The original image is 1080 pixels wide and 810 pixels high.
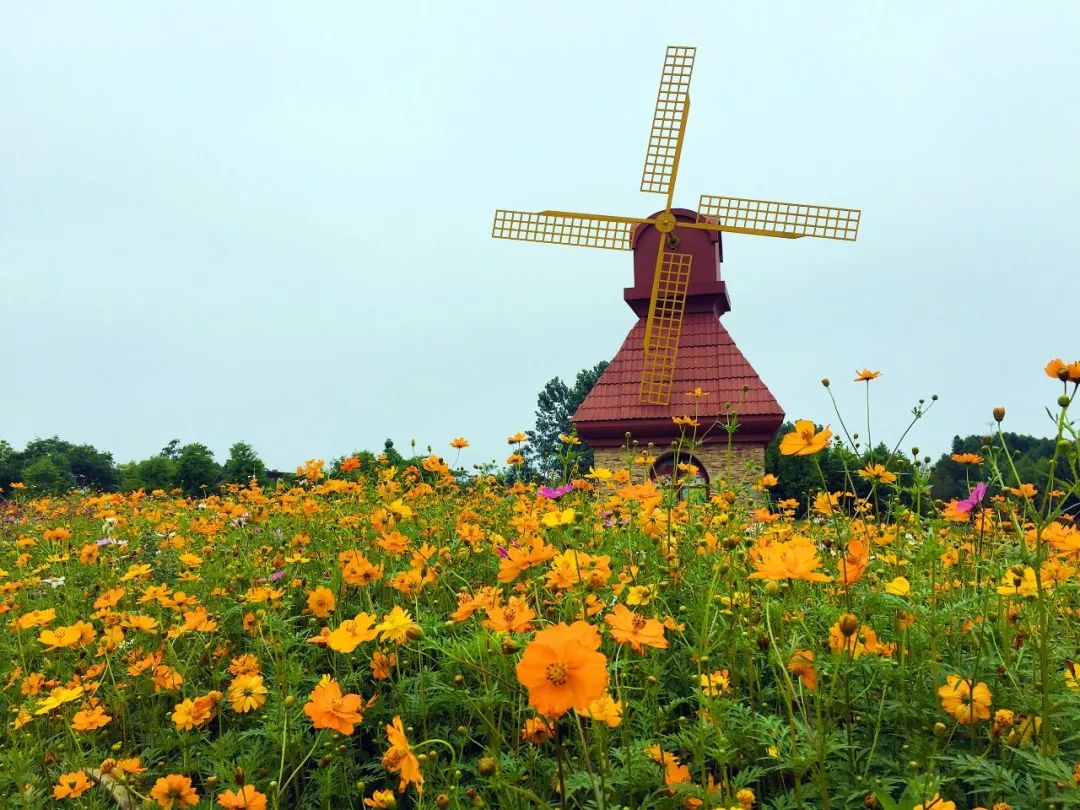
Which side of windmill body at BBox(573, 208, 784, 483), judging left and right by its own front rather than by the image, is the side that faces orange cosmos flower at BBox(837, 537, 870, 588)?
front

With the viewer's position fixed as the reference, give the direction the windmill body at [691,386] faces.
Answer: facing the viewer

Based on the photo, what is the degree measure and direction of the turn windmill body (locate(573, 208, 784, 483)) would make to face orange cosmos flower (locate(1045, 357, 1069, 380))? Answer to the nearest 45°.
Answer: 0° — it already faces it

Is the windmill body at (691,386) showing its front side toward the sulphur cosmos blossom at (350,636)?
yes

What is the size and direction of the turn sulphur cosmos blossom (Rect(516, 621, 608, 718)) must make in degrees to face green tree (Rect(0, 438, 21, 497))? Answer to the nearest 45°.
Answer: approximately 135° to its right

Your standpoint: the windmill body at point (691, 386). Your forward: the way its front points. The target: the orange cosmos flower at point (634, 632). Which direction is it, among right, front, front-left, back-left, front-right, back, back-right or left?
front

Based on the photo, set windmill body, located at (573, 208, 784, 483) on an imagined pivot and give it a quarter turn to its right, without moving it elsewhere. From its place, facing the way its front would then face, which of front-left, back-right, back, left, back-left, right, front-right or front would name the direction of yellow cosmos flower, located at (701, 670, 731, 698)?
left

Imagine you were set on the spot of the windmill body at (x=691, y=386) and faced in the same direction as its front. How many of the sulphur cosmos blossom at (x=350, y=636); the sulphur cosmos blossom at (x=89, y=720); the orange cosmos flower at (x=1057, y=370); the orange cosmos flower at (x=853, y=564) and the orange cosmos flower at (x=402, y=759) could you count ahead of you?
5

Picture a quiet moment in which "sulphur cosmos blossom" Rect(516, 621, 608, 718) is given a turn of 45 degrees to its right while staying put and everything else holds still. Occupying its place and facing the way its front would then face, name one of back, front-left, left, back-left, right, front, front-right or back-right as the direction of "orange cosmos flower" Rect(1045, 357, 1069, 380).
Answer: back

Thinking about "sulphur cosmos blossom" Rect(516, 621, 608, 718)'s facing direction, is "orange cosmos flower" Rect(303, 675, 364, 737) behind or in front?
behind

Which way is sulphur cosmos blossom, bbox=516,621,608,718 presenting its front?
toward the camera

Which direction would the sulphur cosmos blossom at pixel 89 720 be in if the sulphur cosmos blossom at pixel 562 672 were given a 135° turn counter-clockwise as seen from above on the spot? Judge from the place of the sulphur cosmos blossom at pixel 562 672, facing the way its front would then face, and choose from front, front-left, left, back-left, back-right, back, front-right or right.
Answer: left

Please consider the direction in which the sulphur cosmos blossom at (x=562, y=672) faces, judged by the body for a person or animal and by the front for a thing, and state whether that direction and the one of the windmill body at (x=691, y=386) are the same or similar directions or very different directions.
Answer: same or similar directions
